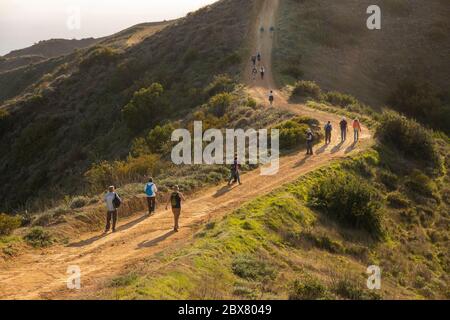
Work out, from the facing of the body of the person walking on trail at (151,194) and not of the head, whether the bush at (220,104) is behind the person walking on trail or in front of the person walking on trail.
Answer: in front

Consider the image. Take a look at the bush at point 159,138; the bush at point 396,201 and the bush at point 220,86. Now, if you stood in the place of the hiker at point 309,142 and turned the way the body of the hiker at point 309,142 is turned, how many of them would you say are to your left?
1

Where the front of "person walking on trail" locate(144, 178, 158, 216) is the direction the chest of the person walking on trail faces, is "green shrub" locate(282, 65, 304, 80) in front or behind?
in front

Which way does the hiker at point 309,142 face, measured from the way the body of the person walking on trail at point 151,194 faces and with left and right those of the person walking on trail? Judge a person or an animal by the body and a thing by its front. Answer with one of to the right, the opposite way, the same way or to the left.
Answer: the opposite way

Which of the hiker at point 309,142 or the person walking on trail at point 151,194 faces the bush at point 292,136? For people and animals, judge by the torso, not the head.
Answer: the person walking on trail

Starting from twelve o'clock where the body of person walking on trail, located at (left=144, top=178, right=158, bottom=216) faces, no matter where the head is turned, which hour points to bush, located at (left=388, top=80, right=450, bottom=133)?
The bush is roughly at 12 o'clock from the person walking on trail.

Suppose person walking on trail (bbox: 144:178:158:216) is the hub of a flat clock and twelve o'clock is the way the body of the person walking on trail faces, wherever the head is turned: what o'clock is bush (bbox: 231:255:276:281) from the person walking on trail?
The bush is roughly at 4 o'clock from the person walking on trail.

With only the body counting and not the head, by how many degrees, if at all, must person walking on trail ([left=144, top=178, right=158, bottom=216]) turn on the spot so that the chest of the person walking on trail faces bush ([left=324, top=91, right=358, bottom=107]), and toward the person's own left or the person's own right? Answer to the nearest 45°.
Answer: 0° — they already face it

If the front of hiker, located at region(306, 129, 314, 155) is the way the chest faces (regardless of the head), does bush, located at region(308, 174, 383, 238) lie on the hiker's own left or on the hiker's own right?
on the hiker's own left

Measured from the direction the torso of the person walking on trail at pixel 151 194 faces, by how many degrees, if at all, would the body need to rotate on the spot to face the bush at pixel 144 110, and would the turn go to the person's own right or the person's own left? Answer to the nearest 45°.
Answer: approximately 45° to the person's own left

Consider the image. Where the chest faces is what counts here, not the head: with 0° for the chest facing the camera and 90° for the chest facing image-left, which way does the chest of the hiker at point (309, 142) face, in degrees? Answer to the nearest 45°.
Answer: approximately 45°
